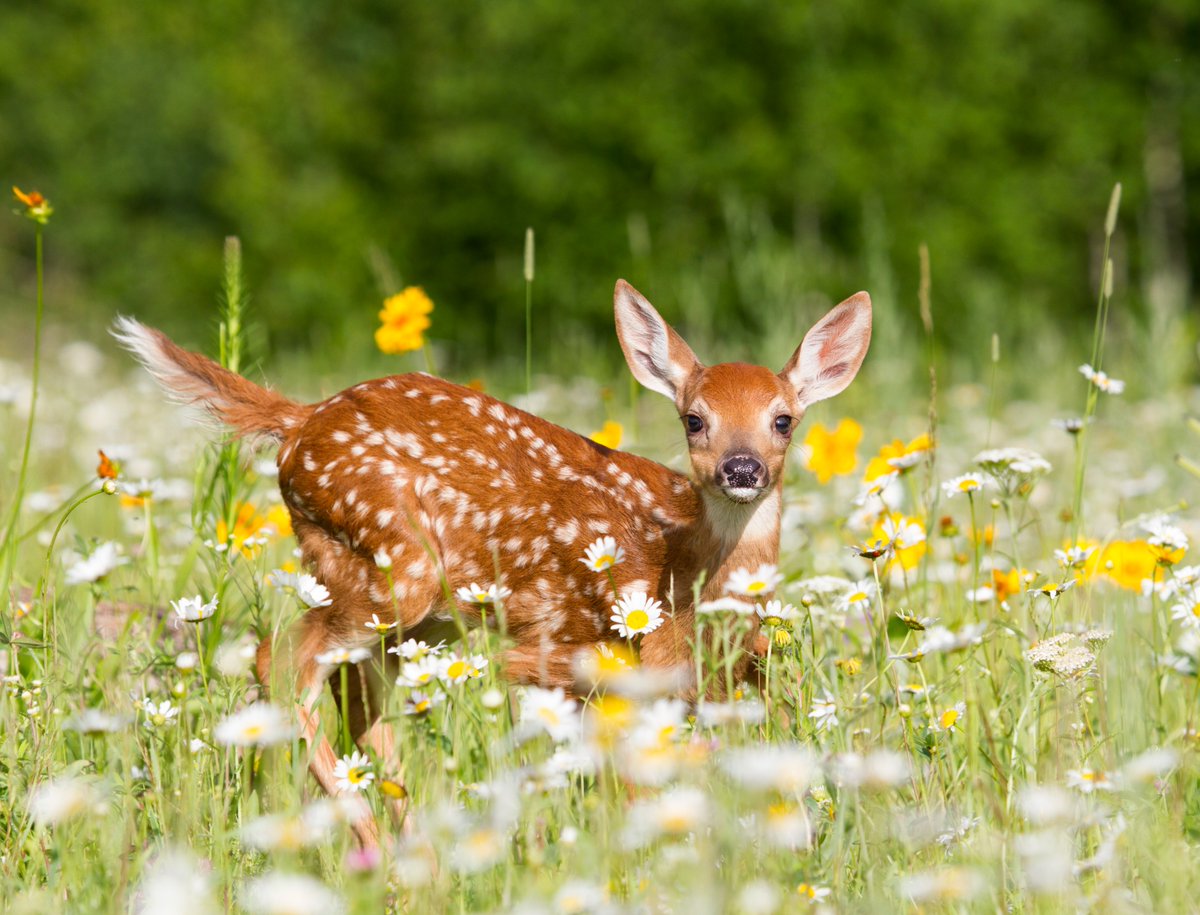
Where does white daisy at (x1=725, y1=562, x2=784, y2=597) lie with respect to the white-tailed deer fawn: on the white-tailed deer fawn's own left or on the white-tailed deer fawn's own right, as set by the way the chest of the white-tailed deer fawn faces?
on the white-tailed deer fawn's own right

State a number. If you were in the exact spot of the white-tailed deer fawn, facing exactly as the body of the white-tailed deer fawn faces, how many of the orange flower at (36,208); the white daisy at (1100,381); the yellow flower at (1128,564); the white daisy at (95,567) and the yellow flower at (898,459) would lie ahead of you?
3

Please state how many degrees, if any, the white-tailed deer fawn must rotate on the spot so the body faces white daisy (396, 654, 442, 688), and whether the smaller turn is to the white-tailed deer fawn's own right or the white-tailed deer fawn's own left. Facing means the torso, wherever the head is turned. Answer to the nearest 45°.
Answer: approximately 90° to the white-tailed deer fawn's own right

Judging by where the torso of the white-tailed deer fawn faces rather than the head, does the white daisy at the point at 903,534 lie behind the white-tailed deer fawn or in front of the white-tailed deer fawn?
in front

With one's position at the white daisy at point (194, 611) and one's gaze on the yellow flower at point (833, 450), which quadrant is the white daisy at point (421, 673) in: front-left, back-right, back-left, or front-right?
front-right

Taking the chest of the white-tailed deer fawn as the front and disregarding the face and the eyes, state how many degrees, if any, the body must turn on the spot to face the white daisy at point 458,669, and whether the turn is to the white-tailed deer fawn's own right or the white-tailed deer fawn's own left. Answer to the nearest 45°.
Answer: approximately 90° to the white-tailed deer fawn's own right

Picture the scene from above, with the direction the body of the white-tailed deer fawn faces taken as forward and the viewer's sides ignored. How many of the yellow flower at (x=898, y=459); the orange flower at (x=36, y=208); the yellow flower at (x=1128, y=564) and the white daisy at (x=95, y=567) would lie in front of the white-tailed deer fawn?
2

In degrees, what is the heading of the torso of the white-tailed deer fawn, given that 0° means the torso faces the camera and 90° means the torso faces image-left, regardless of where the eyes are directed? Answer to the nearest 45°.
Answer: approximately 270°
